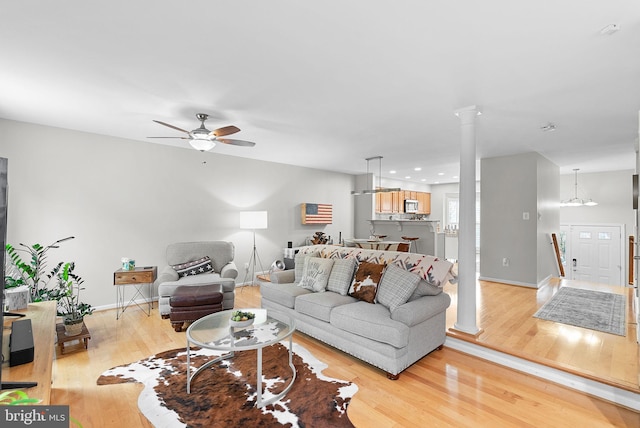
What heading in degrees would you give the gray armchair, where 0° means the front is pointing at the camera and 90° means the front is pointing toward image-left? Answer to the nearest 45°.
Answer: approximately 0°

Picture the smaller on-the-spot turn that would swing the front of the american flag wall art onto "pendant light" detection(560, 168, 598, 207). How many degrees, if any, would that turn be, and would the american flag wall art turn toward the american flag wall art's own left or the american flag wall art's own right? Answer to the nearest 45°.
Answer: approximately 45° to the american flag wall art's own left

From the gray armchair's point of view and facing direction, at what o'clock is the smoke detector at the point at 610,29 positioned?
The smoke detector is roughly at 11 o'clock from the gray armchair.

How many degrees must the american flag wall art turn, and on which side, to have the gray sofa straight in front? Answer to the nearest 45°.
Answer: approximately 45° to its right

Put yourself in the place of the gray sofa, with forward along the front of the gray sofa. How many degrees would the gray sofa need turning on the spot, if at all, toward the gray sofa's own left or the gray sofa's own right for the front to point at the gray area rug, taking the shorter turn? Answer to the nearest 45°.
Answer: approximately 180°

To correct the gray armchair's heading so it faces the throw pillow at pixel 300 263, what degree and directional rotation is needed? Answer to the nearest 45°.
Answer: approximately 45° to its left

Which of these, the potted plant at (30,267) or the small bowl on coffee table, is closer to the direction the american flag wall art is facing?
the small bowl on coffee table

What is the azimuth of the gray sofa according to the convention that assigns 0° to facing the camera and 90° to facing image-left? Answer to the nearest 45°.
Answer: approximately 45°

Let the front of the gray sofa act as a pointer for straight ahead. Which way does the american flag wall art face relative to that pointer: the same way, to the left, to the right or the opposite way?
to the left
